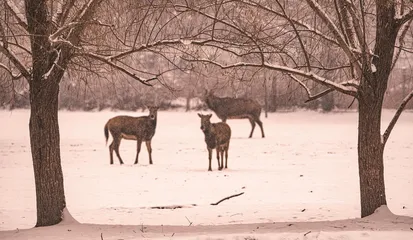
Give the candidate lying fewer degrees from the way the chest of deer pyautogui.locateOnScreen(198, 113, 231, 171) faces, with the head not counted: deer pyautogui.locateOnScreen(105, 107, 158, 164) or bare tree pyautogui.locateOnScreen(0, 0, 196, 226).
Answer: the bare tree

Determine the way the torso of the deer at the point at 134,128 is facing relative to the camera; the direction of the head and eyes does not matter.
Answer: to the viewer's right

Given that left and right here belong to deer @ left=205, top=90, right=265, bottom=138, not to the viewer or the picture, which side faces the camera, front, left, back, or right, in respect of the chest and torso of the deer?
left

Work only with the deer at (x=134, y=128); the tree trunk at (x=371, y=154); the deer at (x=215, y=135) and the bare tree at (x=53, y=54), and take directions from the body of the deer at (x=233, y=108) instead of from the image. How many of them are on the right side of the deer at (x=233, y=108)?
0

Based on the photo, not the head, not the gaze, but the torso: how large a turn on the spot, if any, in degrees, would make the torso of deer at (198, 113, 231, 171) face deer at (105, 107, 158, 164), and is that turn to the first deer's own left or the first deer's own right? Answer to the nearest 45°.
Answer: approximately 90° to the first deer's own right

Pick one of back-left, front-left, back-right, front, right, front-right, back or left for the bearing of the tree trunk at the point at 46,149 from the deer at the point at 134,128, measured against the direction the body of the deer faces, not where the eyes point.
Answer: right

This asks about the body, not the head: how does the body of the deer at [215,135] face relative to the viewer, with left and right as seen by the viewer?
facing the viewer and to the left of the viewer

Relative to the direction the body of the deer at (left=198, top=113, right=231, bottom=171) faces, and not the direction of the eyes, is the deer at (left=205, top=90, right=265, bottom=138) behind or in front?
behind

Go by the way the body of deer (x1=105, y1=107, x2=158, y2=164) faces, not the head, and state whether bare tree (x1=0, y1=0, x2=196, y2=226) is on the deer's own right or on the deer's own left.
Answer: on the deer's own right

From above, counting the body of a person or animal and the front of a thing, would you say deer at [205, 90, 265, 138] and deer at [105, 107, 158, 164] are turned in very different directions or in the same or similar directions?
very different directions

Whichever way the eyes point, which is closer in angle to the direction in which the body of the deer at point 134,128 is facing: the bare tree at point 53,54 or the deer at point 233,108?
the deer

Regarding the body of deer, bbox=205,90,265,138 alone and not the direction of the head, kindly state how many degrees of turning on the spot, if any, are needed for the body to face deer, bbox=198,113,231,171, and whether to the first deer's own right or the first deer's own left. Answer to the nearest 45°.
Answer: approximately 90° to the first deer's own left

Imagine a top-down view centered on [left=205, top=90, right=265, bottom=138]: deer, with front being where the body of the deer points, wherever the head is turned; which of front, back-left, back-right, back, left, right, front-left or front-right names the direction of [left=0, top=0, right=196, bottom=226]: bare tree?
left

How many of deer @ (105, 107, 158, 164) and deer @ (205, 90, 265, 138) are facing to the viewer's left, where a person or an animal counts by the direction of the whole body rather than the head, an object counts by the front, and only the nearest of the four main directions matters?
1

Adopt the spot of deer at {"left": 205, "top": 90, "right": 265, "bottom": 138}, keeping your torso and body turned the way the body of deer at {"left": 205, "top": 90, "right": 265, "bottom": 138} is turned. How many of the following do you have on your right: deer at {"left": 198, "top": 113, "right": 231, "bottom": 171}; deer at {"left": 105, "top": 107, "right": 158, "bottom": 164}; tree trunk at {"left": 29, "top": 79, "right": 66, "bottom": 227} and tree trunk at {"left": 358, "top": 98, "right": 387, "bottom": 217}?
0

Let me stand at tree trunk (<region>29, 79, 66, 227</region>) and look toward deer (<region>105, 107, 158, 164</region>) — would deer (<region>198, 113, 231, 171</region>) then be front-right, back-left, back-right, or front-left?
front-right
